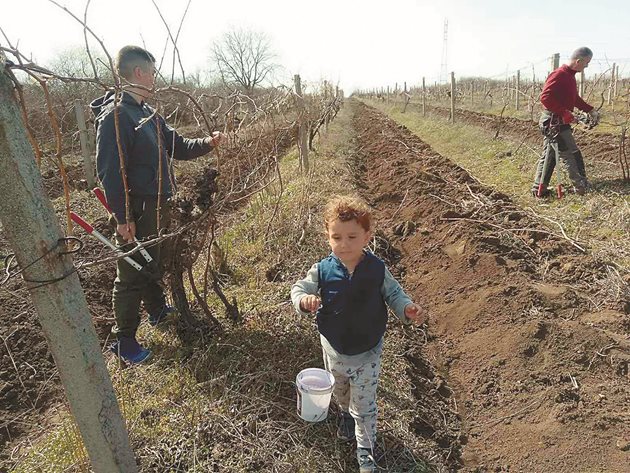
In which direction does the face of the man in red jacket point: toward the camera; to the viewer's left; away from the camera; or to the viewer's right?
to the viewer's right

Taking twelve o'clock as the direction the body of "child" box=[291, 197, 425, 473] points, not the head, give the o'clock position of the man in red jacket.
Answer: The man in red jacket is roughly at 7 o'clock from the child.

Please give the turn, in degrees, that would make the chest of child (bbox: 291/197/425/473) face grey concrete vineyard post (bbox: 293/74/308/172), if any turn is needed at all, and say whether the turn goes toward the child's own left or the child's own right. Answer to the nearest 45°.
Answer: approximately 180°

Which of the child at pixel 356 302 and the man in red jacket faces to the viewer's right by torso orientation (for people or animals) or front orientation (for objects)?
the man in red jacket

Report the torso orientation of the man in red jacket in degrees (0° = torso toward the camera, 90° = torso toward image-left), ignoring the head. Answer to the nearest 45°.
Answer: approximately 270°

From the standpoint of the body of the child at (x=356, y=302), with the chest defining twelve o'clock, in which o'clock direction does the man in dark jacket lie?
The man in dark jacket is roughly at 4 o'clock from the child.

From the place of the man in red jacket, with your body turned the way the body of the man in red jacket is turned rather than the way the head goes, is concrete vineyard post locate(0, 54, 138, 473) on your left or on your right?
on your right

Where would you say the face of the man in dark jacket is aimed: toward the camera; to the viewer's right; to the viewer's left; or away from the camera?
to the viewer's right

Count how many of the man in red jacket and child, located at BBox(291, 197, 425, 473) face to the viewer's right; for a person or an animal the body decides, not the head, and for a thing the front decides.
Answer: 1

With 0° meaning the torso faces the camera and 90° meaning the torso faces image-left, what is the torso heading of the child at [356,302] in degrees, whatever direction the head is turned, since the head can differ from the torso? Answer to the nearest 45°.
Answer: approximately 0°

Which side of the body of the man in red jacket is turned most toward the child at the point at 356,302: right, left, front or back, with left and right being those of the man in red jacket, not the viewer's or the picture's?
right
